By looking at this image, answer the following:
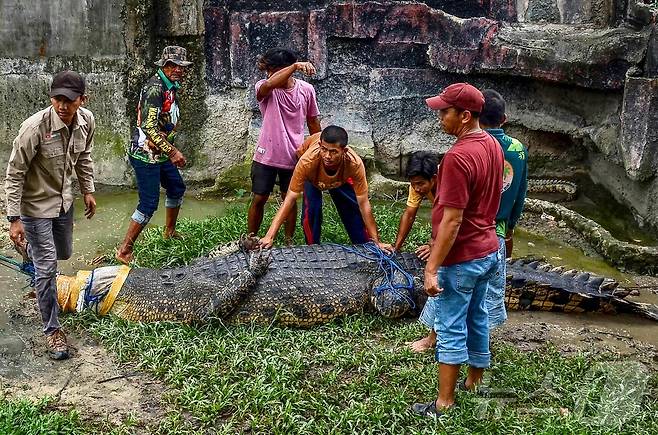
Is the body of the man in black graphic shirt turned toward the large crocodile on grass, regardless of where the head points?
yes

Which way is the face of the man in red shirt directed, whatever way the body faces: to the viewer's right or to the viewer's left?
to the viewer's left

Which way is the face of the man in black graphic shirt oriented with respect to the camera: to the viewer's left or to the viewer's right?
to the viewer's right

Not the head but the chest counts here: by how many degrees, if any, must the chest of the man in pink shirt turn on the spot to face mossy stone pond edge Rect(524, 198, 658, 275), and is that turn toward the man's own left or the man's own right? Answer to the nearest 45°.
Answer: approximately 90° to the man's own left

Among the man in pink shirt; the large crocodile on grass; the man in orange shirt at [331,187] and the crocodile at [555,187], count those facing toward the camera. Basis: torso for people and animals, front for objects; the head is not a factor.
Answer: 2

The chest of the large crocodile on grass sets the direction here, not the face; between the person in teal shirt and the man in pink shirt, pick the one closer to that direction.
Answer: the man in pink shirt

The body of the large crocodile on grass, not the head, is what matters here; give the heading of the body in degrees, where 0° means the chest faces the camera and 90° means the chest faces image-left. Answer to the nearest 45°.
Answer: approximately 90°
